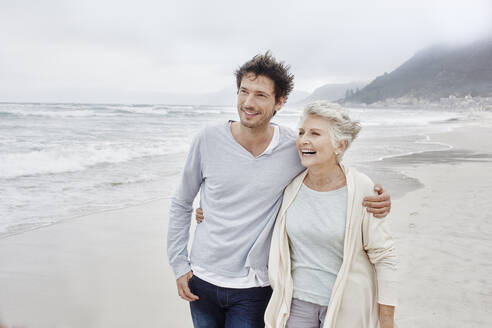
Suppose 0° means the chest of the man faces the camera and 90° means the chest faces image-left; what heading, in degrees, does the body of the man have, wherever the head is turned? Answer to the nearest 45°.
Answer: approximately 0°

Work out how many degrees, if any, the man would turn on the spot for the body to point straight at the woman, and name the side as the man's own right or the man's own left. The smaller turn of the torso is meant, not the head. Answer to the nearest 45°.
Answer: approximately 90° to the man's own left
